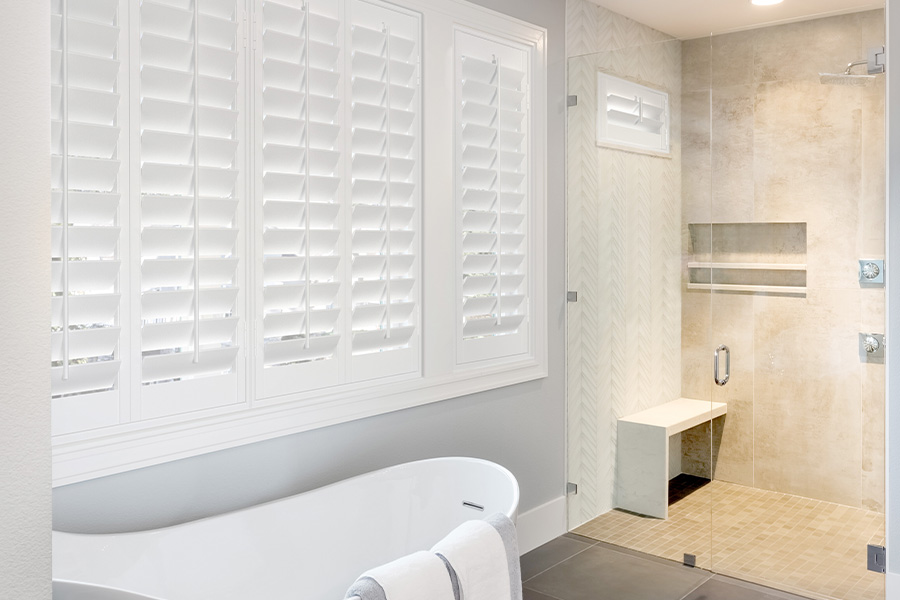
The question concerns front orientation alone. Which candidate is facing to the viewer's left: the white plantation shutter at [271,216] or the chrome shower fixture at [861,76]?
the chrome shower fixture

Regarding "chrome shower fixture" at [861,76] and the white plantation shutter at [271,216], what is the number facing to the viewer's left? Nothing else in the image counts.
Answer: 1

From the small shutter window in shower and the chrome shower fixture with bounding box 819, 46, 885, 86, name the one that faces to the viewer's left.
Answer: the chrome shower fixture

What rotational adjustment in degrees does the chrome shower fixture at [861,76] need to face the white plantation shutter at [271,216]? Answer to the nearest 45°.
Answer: approximately 45° to its left

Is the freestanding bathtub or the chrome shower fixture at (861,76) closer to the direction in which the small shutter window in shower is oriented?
the chrome shower fixture

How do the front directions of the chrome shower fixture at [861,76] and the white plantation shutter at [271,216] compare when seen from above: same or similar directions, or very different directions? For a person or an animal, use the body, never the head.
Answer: very different directions

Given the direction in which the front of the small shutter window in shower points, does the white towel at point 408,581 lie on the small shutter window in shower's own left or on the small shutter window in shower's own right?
on the small shutter window in shower's own right

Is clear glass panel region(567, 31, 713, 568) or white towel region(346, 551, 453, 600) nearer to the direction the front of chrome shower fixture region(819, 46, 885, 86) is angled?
the clear glass panel

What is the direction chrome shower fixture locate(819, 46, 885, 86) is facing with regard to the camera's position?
facing to the left of the viewer

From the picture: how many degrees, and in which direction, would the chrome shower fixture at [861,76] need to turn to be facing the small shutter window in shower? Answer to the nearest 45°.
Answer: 0° — it already faces it

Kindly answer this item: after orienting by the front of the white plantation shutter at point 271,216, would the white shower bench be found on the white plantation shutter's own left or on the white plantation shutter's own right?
on the white plantation shutter's own left

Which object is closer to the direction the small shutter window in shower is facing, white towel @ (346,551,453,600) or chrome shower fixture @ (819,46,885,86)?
the chrome shower fixture
